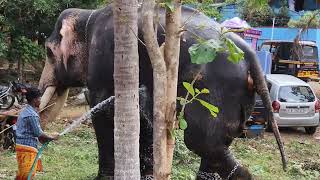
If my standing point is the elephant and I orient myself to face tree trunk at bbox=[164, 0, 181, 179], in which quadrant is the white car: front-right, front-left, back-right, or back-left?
back-left

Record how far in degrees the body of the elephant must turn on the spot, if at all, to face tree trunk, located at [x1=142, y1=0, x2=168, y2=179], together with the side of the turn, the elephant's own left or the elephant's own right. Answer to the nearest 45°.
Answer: approximately 90° to the elephant's own left

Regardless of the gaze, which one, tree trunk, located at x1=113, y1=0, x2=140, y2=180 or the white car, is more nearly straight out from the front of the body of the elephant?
the tree trunk

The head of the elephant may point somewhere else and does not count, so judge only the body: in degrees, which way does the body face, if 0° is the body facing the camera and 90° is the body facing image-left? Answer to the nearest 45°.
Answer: approximately 90°

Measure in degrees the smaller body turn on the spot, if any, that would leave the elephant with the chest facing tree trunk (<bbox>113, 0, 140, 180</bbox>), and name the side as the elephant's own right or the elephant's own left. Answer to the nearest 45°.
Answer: approximately 90° to the elephant's own left

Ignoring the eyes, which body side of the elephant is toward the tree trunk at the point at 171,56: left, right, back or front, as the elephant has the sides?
left

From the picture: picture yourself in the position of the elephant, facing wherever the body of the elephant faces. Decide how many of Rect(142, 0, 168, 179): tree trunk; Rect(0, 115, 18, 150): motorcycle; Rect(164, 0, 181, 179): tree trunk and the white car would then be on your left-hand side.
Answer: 2

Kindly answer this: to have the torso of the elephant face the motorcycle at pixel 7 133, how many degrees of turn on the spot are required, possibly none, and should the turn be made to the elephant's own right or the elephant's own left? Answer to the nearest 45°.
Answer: approximately 45° to the elephant's own right
